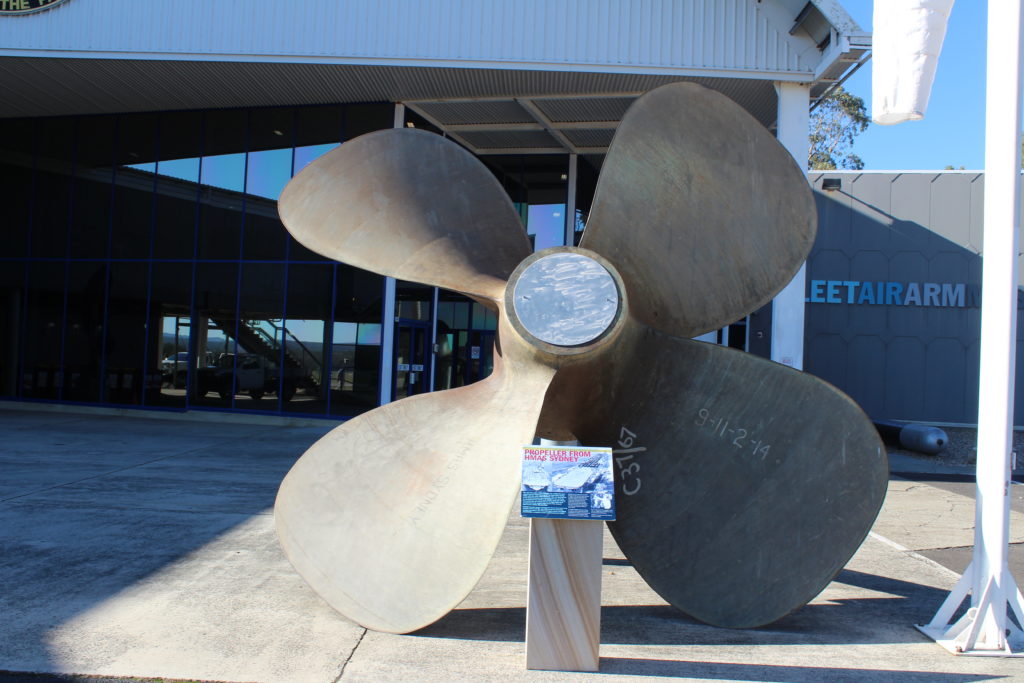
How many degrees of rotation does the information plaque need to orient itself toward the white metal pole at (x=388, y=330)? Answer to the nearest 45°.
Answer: approximately 180°

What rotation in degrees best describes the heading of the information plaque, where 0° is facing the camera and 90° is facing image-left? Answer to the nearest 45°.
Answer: approximately 0°

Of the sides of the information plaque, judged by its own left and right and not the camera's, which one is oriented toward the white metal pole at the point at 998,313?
left

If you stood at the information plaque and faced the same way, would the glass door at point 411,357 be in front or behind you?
behind

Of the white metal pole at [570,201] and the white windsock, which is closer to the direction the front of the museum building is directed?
the white windsock

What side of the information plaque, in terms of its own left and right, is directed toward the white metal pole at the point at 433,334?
back

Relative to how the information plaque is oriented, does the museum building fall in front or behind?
behind

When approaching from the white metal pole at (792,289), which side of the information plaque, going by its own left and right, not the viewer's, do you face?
back

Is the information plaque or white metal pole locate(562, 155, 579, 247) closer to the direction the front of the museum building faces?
the information plaque

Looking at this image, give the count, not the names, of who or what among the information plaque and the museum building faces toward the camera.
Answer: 2

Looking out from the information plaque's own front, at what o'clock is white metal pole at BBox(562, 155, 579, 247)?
The white metal pole is roughly at 6 o'clock from the information plaque.

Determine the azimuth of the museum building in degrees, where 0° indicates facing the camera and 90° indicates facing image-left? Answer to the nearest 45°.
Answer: approximately 0°
